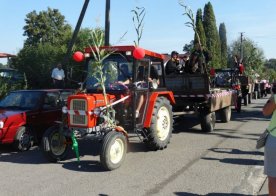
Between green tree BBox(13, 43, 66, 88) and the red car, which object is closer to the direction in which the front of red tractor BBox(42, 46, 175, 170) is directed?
the red car

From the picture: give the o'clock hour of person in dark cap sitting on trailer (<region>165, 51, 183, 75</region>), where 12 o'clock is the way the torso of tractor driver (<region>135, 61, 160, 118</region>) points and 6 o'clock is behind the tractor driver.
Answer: The person in dark cap sitting on trailer is roughly at 5 o'clock from the tractor driver.

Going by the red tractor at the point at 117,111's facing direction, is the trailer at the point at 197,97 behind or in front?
behind

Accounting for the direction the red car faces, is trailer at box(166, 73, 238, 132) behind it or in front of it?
behind

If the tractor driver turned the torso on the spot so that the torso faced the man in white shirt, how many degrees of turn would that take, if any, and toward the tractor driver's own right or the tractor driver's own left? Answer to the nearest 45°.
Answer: approximately 90° to the tractor driver's own right

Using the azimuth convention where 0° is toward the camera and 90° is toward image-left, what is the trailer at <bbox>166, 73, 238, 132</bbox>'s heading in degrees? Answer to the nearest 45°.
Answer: approximately 45°

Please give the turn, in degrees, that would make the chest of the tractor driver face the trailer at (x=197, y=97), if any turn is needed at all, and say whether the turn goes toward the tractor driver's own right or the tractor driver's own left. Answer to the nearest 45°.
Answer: approximately 180°

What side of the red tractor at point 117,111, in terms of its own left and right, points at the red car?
right

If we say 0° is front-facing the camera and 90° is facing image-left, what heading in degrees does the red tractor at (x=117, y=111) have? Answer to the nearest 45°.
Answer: approximately 45°

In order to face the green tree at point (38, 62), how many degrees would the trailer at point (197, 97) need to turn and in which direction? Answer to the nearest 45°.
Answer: approximately 90° to its right

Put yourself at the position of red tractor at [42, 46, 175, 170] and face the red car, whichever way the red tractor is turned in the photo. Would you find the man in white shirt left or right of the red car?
right

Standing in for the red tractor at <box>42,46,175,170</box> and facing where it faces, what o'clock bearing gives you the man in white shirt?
The man in white shirt is roughly at 4 o'clock from the red tractor.
